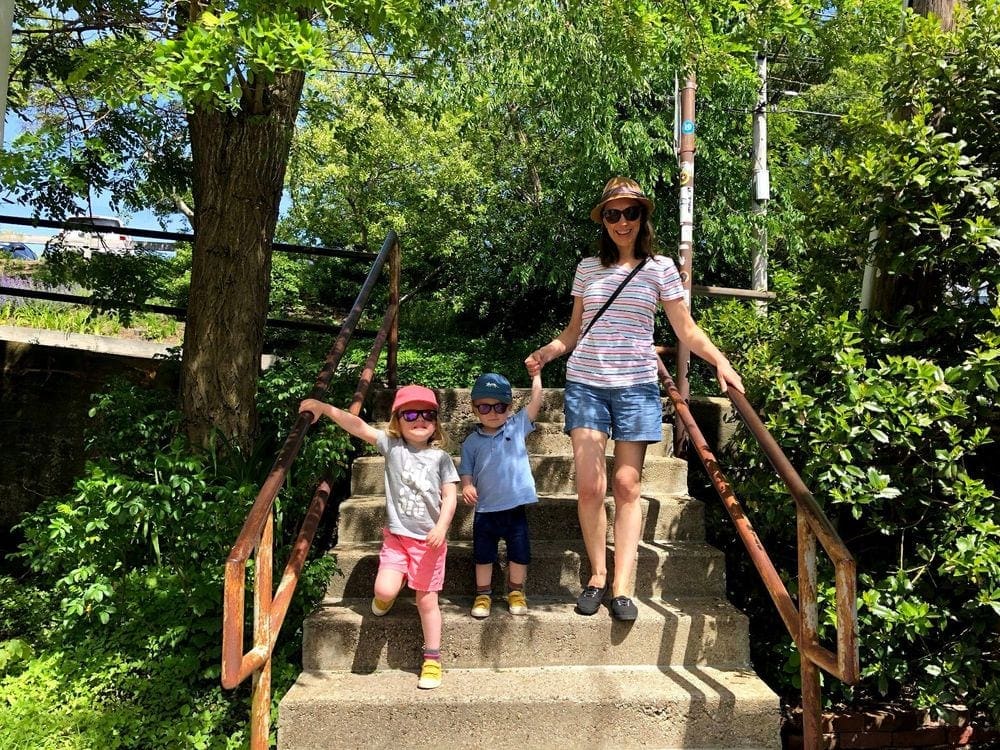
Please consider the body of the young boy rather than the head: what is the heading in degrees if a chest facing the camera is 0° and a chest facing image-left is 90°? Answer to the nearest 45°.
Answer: approximately 0°

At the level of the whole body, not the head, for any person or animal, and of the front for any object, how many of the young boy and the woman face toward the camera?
2

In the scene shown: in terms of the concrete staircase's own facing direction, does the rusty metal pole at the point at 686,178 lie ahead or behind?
behind

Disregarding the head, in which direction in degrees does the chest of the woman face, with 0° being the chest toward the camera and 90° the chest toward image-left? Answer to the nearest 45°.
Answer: approximately 0°

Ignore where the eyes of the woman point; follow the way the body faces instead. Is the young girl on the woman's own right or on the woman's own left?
on the woman's own right

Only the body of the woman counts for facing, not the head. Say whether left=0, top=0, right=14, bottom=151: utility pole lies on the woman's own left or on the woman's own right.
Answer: on the woman's own right
